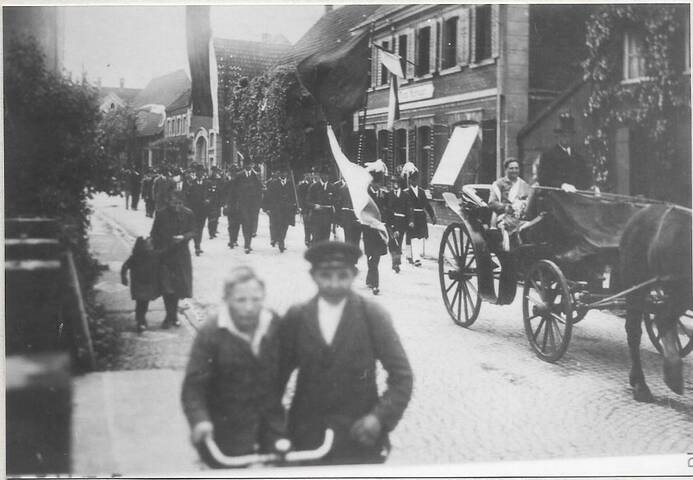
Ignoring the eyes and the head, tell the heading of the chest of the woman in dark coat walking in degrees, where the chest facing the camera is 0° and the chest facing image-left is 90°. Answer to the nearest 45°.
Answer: approximately 0°

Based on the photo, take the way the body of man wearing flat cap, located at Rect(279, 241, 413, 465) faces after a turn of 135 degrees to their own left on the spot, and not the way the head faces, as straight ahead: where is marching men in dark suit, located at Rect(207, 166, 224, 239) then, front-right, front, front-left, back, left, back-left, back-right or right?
left

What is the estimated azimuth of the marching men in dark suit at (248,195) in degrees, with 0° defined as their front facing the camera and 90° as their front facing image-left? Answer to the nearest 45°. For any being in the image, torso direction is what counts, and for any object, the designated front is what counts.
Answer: approximately 0°
